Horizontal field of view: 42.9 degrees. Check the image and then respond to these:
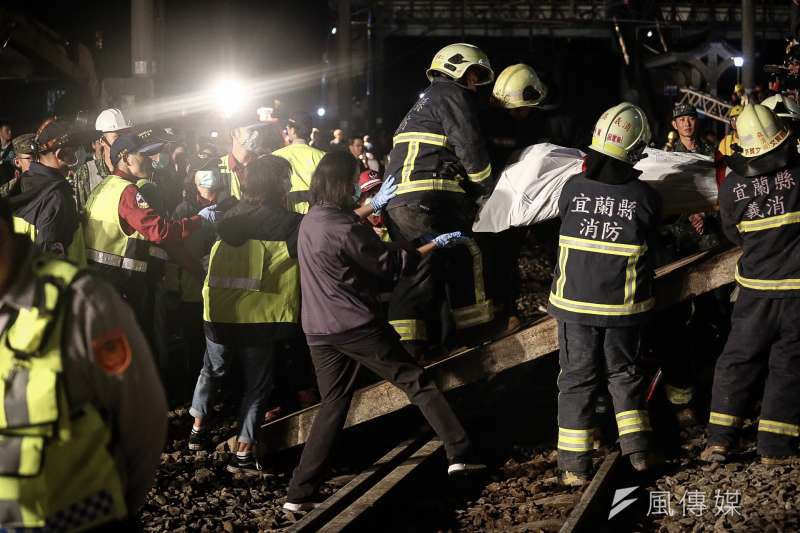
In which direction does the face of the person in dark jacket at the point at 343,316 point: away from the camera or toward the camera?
away from the camera

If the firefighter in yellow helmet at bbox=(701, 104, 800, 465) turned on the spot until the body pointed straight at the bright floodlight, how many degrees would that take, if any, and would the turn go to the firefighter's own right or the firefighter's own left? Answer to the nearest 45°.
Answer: approximately 45° to the firefighter's own left

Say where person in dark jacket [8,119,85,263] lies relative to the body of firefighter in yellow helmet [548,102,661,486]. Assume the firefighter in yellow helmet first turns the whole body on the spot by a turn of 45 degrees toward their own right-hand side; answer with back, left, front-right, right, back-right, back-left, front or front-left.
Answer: back-left

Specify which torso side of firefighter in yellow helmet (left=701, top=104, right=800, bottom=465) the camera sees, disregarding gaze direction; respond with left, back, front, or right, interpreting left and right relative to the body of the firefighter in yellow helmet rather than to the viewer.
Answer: back

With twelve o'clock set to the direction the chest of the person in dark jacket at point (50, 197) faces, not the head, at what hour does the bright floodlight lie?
The bright floodlight is roughly at 11 o'clock from the person in dark jacket.

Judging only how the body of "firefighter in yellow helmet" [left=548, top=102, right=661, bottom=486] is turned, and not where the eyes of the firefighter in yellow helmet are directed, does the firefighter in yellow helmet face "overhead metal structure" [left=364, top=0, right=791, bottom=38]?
yes

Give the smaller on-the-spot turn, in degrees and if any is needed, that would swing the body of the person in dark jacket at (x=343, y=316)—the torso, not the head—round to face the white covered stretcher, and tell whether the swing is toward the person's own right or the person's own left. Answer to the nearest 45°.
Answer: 0° — they already face it

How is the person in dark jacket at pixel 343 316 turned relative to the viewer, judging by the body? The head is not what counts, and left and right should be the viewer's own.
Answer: facing away from the viewer and to the right of the viewer

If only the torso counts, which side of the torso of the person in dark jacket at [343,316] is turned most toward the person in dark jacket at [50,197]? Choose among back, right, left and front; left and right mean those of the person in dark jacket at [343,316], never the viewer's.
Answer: left

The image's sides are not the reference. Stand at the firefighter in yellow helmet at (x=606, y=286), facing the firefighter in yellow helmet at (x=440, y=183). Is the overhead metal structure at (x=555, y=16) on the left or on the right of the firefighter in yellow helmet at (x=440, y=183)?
right

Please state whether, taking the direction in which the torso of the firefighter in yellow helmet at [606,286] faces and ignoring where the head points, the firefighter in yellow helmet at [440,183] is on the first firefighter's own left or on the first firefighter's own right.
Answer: on the first firefighter's own left

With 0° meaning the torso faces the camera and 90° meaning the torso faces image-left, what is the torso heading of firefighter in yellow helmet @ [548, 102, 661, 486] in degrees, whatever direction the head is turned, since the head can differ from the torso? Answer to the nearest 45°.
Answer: approximately 180°

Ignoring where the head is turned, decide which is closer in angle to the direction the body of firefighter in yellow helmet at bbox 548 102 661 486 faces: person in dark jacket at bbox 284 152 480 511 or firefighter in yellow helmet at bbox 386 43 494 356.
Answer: the firefighter in yellow helmet

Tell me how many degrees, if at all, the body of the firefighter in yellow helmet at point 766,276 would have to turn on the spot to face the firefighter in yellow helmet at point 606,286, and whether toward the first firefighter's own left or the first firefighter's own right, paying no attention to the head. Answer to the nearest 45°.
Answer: approximately 135° to the first firefighter's own left
